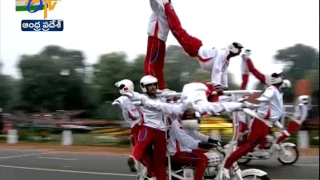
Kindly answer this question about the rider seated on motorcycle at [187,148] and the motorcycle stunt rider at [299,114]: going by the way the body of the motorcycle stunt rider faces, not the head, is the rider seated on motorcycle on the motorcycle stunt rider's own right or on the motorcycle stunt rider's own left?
on the motorcycle stunt rider's own right

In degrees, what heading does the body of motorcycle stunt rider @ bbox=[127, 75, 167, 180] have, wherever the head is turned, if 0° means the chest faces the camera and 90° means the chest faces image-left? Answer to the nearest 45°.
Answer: approximately 315°

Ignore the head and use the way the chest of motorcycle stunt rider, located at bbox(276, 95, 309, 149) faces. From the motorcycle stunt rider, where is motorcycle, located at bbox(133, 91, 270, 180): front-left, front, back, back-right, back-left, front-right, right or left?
right
